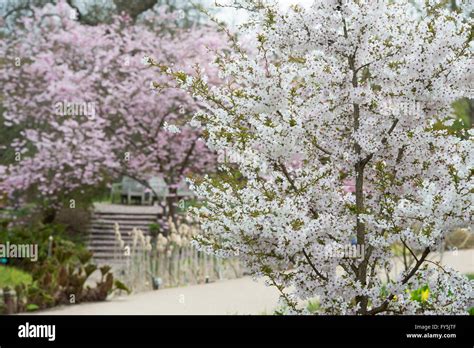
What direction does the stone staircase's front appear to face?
toward the camera

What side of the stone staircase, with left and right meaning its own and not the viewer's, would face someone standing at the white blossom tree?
front
